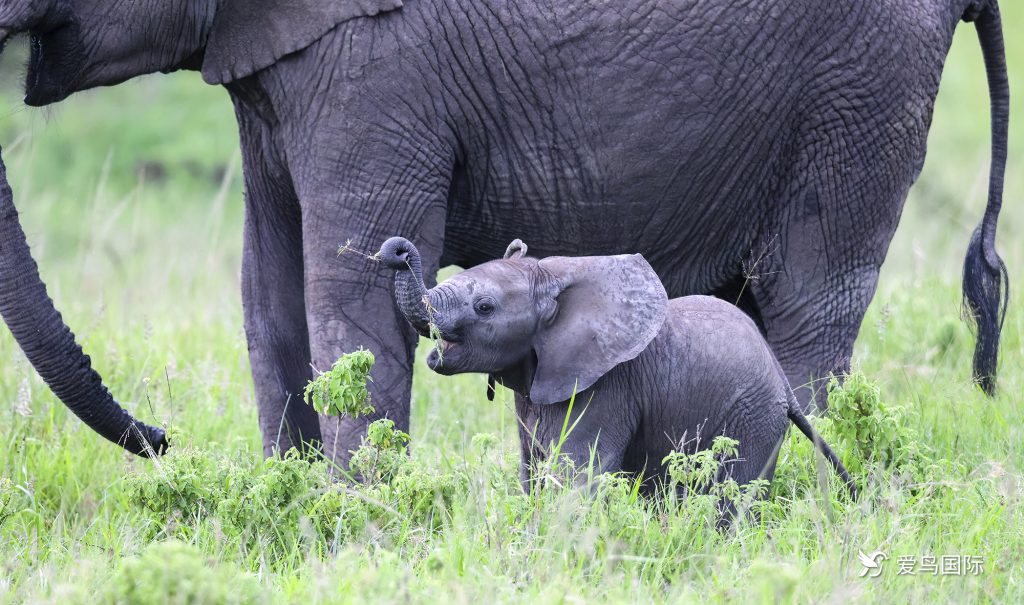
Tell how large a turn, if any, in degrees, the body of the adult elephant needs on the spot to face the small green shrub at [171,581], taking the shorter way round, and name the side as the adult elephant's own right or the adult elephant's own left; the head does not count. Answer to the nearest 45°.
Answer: approximately 45° to the adult elephant's own left

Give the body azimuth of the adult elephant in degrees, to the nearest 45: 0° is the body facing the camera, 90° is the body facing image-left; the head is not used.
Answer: approximately 90°

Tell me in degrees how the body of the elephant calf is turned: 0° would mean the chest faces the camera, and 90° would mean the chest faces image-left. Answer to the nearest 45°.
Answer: approximately 90°

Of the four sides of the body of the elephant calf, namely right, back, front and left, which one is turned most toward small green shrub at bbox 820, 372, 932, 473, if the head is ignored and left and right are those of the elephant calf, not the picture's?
back

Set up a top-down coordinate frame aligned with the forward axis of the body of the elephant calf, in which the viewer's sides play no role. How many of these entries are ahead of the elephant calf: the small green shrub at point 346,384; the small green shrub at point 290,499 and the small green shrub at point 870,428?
2

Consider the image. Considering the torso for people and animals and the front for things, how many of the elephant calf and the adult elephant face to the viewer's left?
2

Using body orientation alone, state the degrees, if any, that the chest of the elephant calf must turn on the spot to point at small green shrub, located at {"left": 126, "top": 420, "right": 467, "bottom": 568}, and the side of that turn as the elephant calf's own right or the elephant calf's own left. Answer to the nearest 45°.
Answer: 0° — it already faces it
